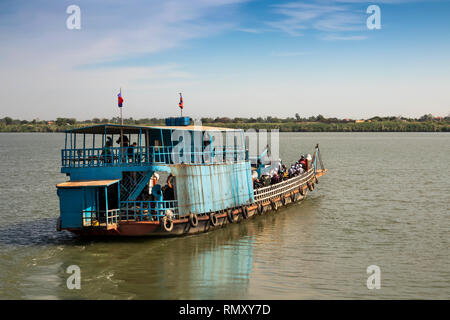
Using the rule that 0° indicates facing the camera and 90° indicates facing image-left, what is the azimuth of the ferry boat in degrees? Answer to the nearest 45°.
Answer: approximately 225°
